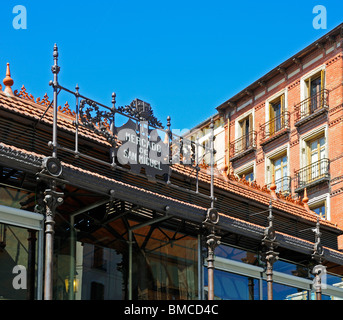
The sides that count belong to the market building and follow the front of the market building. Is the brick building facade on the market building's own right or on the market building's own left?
on the market building's own left
